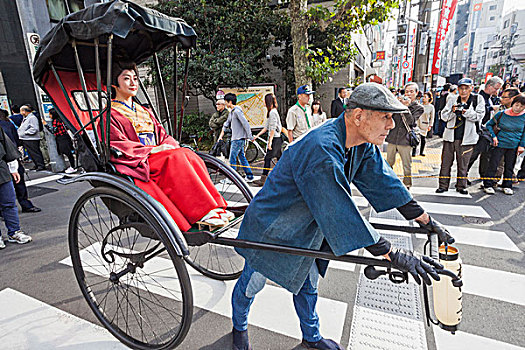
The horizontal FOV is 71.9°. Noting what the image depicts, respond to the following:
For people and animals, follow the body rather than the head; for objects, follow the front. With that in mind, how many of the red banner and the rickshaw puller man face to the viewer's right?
1

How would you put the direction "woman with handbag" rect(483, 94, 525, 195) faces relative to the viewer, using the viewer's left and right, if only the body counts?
facing the viewer

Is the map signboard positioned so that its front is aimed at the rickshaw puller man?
yes

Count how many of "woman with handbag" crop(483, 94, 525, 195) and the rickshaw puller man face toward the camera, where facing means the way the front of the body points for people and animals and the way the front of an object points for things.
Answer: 1

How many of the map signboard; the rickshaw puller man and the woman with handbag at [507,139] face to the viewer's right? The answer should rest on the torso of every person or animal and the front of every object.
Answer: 1

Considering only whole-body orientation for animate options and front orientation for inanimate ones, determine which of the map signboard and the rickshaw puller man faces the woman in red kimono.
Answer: the map signboard

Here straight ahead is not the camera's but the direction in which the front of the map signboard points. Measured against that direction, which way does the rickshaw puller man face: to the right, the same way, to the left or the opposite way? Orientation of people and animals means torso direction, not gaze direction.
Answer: to the left

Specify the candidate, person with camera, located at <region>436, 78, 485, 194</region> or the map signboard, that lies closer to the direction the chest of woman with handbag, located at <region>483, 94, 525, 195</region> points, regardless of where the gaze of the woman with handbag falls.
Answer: the person with camera

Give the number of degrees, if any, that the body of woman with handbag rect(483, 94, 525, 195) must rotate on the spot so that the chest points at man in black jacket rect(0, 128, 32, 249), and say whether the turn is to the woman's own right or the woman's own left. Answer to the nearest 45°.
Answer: approximately 45° to the woman's own right

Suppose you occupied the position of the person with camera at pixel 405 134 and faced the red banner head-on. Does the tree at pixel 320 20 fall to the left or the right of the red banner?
left

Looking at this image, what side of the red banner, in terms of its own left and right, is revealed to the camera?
front

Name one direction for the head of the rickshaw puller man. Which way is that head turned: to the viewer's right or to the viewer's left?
to the viewer's right

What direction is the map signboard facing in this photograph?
toward the camera

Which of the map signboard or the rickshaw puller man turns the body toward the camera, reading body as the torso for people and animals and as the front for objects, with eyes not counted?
the map signboard

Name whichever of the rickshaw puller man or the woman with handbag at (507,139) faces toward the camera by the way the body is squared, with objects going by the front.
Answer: the woman with handbag

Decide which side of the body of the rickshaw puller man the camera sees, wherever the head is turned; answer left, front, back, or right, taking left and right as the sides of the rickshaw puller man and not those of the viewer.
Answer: right

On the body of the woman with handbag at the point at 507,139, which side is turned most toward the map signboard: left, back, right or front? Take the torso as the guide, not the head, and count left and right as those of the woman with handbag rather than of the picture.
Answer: right

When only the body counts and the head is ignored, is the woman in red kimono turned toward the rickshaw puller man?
yes
